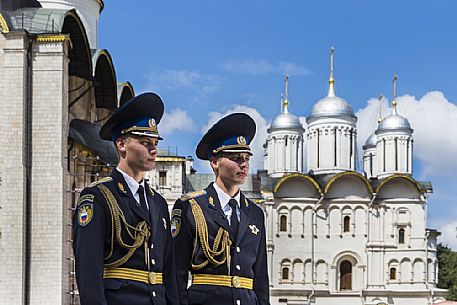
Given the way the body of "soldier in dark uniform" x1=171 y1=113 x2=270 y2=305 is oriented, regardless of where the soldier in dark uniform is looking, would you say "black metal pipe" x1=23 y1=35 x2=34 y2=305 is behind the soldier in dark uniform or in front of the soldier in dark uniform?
behind

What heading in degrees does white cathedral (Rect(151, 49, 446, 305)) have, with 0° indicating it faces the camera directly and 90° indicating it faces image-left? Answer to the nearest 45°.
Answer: approximately 0°

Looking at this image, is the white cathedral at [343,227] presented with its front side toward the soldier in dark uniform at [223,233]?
yes

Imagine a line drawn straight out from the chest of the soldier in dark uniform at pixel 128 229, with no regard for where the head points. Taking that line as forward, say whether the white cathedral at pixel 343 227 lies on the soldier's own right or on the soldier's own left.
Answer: on the soldier's own left

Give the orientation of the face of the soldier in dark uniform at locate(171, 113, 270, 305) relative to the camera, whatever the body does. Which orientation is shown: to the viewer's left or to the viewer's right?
to the viewer's right

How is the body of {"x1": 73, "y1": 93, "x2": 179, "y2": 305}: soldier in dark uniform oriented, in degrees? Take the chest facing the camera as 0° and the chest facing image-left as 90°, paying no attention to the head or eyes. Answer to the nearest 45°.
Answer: approximately 315°

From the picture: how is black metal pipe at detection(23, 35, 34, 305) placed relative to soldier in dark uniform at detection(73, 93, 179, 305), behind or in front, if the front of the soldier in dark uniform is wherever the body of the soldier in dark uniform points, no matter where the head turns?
behind

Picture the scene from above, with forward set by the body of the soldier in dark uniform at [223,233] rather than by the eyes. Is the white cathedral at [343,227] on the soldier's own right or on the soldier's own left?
on the soldier's own left

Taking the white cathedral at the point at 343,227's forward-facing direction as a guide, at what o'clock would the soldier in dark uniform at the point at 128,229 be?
The soldier in dark uniform is roughly at 12 o'clock from the white cathedral.

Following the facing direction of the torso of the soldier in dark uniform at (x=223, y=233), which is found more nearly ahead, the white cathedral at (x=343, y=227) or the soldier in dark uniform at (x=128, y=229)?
the soldier in dark uniform

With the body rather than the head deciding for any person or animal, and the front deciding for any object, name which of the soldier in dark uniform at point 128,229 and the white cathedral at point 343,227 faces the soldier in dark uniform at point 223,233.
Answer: the white cathedral
